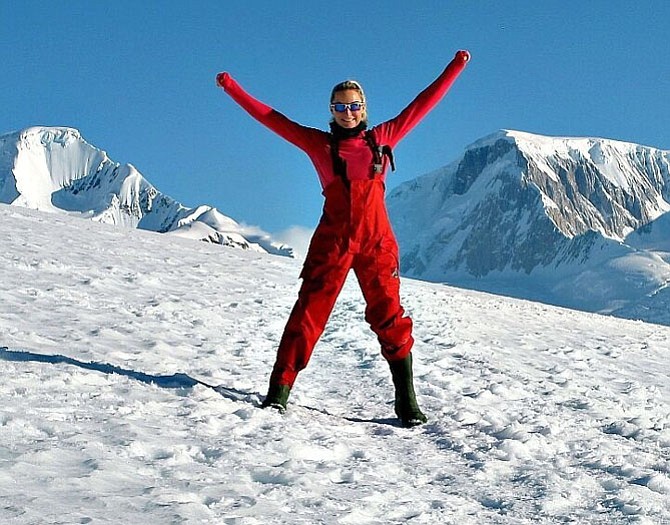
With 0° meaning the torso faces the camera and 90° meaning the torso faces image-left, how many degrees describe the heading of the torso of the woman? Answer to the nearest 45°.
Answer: approximately 0°
